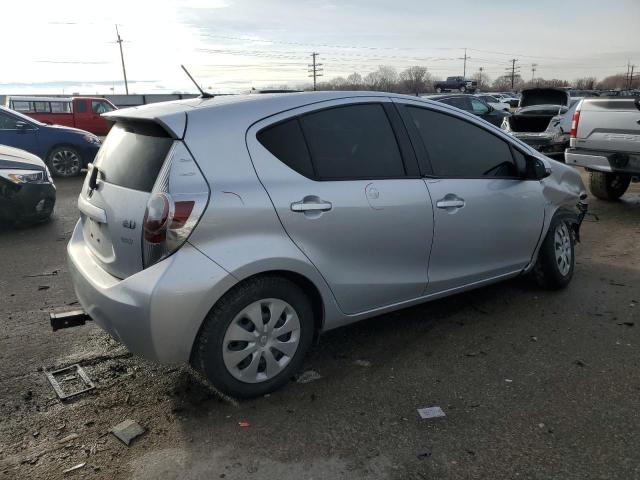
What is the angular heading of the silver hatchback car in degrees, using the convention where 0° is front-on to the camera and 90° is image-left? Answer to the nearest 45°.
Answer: approximately 225°

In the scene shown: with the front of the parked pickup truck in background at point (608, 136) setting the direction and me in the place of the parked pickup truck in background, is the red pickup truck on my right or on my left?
on my left

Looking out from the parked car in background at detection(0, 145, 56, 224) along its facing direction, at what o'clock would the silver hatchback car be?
The silver hatchback car is roughly at 1 o'clock from the parked car in background.

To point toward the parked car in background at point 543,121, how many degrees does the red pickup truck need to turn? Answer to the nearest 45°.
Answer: approximately 45° to its right

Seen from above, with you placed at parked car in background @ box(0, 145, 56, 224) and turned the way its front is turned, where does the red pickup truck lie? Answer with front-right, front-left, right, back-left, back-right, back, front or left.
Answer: back-left

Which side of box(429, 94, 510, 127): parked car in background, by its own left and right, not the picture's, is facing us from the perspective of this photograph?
right

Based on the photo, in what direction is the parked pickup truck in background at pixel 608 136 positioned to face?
away from the camera

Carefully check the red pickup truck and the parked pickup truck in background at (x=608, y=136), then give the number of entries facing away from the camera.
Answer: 1

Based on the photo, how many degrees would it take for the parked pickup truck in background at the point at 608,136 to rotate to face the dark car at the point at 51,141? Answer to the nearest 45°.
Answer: approximately 90° to its left

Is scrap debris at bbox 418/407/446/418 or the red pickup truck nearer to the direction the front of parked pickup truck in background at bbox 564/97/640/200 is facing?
the red pickup truck

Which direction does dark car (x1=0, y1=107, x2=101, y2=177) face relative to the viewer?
to the viewer's right

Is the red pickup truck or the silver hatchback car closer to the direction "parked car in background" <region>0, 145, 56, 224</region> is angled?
the silver hatchback car

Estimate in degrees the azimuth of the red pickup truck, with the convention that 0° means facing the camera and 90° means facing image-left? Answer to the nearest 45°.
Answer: approximately 270°

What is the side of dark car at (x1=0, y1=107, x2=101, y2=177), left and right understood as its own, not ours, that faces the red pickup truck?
left

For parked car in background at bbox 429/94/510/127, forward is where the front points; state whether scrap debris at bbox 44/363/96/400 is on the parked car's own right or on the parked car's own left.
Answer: on the parked car's own right

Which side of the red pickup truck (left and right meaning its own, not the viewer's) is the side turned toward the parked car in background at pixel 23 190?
right
